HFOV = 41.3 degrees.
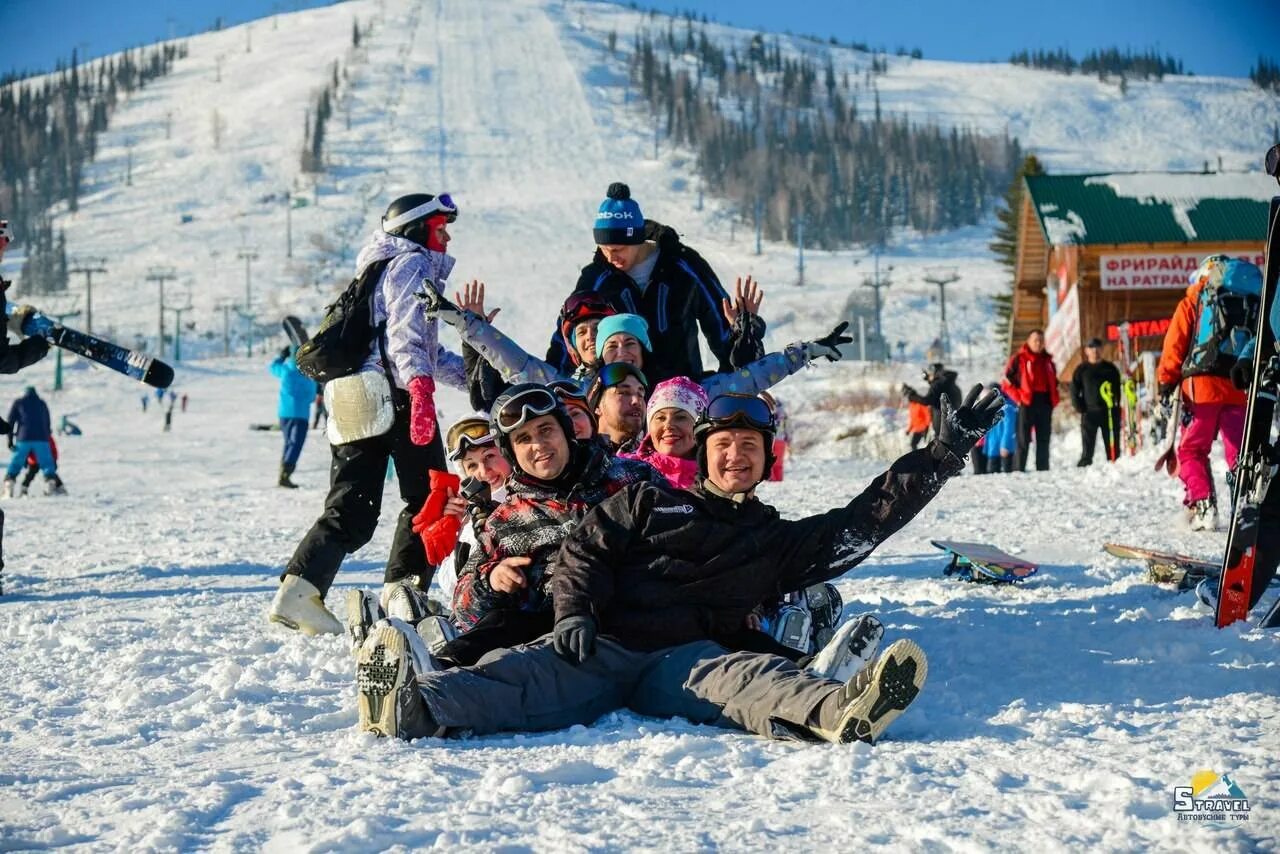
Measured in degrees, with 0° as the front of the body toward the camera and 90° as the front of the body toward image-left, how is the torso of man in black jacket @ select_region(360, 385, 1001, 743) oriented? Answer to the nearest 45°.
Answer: approximately 0°

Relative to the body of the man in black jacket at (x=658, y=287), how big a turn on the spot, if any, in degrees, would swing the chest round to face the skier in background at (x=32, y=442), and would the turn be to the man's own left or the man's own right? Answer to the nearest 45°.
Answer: approximately 90° to the man's own right

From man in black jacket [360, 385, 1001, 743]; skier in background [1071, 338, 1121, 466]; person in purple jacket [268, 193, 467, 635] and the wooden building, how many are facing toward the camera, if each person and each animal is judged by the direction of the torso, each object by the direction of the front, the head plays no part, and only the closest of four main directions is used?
3

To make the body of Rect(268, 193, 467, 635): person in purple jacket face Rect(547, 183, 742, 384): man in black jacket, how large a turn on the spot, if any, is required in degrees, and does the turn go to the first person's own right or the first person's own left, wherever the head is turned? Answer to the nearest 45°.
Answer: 0° — they already face them

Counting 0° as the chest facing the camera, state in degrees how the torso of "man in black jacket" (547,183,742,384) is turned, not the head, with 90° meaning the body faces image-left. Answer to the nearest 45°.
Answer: approximately 45°

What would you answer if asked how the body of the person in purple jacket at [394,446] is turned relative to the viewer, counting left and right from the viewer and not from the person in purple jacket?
facing to the right of the viewer
